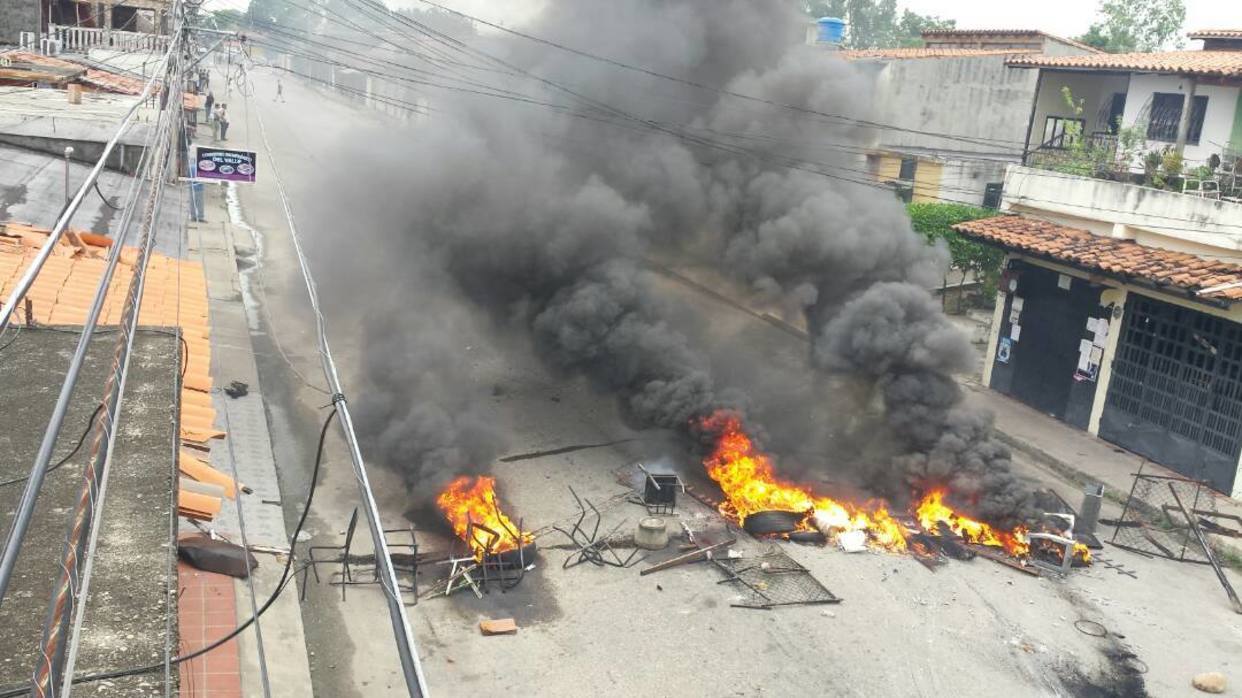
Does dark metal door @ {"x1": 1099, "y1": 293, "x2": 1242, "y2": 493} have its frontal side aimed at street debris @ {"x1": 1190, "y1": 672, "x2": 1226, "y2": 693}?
no

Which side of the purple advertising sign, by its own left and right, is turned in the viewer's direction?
front

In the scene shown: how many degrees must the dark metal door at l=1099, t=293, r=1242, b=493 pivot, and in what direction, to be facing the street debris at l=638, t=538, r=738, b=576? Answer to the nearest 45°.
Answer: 0° — it already faces it

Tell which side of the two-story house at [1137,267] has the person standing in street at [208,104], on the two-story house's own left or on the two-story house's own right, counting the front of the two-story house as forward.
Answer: on the two-story house's own right

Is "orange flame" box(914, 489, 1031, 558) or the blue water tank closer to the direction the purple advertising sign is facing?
the orange flame

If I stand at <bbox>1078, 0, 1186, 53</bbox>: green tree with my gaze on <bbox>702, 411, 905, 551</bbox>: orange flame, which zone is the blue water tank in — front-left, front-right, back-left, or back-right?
front-right

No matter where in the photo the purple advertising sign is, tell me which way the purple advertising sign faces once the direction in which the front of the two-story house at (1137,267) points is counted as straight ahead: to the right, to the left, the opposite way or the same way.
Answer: to the left

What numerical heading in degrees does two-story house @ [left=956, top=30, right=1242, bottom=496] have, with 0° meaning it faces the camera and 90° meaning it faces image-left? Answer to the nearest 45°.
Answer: approximately 45°

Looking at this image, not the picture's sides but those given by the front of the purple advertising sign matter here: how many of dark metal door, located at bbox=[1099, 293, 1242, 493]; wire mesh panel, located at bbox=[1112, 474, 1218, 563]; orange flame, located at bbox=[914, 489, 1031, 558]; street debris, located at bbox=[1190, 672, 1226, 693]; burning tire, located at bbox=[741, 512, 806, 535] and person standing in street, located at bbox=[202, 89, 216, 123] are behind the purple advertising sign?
1

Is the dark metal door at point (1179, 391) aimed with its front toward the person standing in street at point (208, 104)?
no

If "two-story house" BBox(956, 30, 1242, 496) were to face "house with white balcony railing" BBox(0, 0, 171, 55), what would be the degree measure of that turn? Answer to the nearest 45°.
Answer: approximately 45° to its right

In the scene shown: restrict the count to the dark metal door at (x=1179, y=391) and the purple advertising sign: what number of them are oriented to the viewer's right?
0

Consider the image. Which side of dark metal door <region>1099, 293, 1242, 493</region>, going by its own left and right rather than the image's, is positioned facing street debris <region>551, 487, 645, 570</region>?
front

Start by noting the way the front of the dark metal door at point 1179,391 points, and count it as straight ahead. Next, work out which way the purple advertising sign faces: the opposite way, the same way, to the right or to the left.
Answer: to the left

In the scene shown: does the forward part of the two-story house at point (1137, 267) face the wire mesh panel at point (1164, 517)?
no

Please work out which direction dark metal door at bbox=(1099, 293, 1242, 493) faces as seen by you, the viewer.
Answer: facing the viewer and to the left of the viewer

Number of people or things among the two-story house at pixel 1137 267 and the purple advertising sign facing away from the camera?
0

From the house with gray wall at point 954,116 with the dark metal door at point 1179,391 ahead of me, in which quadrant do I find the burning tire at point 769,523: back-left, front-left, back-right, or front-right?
front-right
